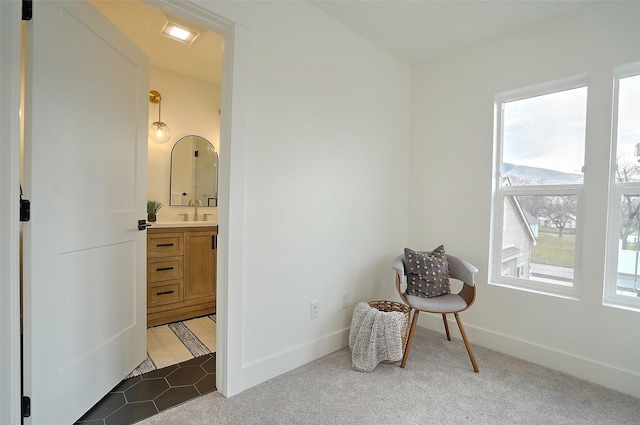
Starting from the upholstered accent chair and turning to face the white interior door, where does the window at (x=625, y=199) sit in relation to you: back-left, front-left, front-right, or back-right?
back-left

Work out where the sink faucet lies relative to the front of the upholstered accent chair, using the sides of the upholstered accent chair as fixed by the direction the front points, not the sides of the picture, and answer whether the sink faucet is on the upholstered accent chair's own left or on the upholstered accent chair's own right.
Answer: on the upholstered accent chair's own right

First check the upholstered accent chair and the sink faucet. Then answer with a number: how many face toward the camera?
2

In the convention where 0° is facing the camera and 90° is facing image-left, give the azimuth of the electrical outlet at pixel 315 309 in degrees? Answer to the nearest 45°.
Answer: approximately 315°

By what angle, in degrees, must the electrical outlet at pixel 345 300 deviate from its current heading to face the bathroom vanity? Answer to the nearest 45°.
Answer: approximately 135° to its right

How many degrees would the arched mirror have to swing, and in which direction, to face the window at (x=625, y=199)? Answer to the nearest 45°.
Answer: approximately 45° to its left
